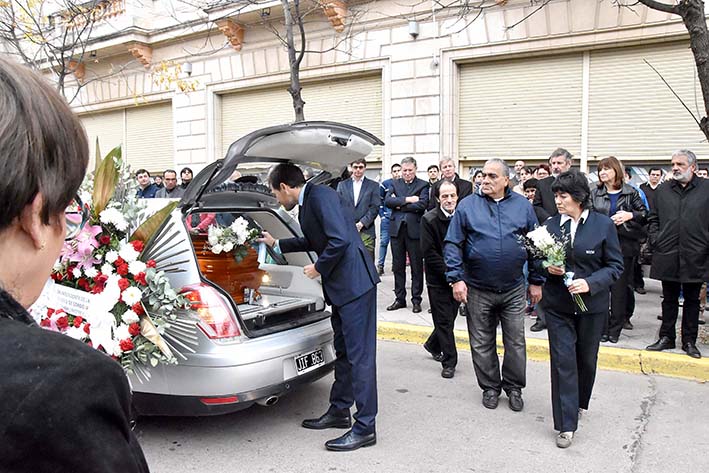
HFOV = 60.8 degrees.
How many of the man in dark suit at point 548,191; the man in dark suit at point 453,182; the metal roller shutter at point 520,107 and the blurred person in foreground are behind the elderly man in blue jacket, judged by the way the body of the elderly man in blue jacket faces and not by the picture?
3

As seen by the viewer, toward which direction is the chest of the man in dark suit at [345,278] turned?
to the viewer's left

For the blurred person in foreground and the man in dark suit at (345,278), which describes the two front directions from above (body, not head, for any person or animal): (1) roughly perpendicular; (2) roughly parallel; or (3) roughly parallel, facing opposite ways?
roughly perpendicular

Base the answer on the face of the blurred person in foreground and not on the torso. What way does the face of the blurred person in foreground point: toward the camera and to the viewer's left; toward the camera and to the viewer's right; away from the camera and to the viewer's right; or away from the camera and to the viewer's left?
away from the camera and to the viewer's right

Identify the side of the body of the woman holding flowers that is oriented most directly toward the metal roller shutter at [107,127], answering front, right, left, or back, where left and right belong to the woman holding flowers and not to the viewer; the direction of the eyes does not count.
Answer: right

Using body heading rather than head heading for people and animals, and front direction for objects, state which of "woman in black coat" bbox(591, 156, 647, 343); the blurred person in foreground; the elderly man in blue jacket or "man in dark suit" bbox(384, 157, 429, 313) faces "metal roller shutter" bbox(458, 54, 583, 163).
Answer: the blurred person in foreground

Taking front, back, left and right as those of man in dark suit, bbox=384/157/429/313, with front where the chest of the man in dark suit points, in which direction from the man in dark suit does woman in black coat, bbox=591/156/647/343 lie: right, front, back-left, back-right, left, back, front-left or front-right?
front-left

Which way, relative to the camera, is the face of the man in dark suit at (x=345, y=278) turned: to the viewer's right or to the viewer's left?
to the viewer's left
